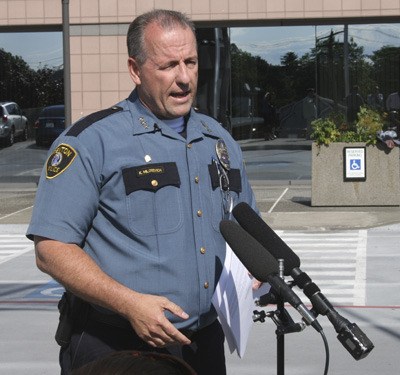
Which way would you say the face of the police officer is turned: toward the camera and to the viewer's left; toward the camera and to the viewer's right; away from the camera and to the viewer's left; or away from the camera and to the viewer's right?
toward the camera and to the viewer's right

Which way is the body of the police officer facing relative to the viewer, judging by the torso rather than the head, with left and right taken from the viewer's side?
facing the viewer and to the right of the viewer

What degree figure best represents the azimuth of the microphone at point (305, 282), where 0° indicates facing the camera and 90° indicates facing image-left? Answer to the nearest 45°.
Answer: approximately 90°

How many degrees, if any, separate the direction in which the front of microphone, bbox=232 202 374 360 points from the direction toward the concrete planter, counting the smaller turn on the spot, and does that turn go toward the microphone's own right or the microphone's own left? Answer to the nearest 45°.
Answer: approximately 90° to the microphone's own right

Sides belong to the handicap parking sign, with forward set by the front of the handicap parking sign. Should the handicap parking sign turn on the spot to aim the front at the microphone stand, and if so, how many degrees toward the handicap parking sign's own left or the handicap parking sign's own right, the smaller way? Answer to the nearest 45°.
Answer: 0° — it already faces it

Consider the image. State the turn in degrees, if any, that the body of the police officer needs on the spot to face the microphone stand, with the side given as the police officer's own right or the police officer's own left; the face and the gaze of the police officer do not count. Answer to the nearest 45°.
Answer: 0° — they already face it

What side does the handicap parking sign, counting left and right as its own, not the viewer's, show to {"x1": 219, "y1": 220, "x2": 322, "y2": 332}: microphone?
front

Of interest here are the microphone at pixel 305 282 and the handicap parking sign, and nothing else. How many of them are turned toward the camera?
1

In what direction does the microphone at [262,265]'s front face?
to the viewer's left

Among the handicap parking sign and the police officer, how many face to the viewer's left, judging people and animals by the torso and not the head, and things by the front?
0

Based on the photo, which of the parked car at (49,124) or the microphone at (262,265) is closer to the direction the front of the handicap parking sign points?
the microphone

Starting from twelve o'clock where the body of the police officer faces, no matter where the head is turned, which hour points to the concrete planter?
The concrete planter is roughly at 8 o'clock from the police officer.
